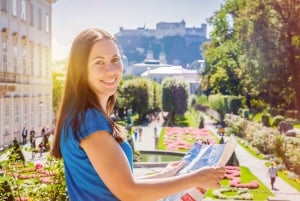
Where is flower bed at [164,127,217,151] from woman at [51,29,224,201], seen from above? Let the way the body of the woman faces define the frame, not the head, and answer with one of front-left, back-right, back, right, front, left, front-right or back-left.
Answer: left

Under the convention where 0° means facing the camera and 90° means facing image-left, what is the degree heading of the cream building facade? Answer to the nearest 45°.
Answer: approximately 270°

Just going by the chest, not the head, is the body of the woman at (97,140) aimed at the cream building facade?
no

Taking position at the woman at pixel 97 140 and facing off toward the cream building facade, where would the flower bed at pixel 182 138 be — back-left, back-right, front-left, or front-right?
front-right

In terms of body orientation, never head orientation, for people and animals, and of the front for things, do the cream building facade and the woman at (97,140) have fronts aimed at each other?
no

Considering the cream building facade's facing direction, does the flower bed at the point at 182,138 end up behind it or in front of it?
in front

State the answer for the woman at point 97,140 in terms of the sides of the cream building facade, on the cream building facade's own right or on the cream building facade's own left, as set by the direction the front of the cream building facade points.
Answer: on the cream building facade's own right
